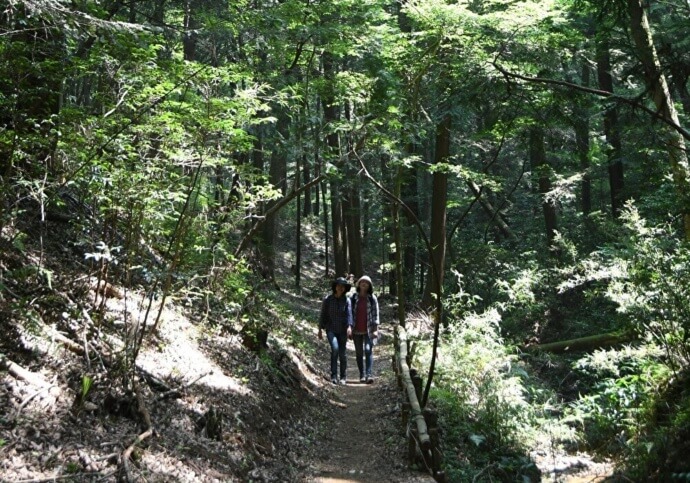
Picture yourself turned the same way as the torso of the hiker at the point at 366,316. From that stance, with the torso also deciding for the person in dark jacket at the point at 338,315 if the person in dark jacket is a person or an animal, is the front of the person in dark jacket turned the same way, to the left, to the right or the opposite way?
the same way

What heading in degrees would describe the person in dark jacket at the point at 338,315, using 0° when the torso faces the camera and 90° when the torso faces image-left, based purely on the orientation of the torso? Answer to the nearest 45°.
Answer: approximately 0°

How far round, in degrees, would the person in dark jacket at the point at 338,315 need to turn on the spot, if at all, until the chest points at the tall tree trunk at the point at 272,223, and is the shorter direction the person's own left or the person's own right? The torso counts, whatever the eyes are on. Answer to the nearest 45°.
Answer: approximately 180°

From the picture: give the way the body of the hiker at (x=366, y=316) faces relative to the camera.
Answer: toward the camera

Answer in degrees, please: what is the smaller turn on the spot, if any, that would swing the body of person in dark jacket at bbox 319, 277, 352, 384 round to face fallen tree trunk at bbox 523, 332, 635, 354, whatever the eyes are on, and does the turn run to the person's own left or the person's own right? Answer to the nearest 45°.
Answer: approximately 135° to the person's own left

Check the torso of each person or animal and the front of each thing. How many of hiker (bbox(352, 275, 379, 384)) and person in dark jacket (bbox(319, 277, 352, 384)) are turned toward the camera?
2

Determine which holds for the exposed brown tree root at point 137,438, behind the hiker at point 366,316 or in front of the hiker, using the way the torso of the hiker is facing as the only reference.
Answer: in front

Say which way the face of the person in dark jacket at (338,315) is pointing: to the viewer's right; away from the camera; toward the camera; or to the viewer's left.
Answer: toward the camera

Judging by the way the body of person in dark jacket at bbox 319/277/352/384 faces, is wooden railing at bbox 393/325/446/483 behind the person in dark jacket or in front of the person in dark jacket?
in front

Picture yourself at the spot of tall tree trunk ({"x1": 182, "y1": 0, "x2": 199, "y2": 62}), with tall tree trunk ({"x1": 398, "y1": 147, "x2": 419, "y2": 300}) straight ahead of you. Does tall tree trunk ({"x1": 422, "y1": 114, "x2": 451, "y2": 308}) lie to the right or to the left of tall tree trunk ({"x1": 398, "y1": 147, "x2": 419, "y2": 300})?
right

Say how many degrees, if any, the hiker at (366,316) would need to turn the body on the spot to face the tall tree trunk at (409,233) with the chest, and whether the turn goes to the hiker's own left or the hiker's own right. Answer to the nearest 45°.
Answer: approximately 180°

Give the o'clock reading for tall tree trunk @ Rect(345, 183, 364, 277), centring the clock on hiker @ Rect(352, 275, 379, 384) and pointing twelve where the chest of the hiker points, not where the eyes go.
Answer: The tall tree trunk is roughly at 6 o'clock from the hiker.
